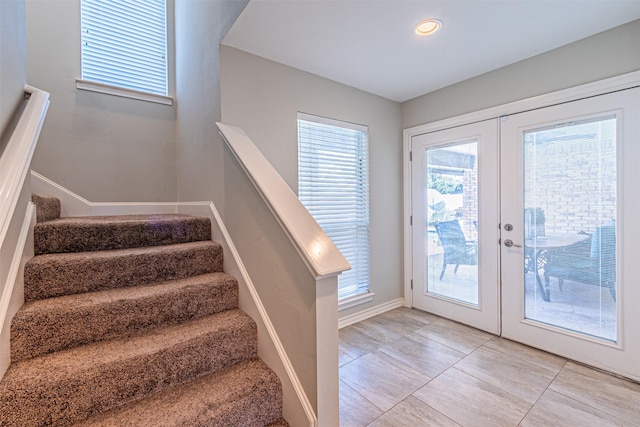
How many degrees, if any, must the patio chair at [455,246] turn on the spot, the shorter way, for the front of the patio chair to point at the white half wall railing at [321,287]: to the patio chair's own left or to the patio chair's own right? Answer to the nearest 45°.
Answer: approximately 135° to the patio chair's own right

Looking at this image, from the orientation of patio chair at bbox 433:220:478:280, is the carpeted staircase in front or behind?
behind

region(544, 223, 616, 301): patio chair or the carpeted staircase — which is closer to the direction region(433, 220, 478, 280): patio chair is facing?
the patio chair

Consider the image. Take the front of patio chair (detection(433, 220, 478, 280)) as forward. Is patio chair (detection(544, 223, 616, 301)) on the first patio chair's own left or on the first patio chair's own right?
on the first patio chair's own right

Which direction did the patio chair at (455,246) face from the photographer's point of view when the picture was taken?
facing away from the viewer and to the right of the viewer

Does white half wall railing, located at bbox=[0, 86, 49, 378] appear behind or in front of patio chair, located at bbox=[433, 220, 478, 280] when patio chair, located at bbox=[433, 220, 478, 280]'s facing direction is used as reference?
behind
